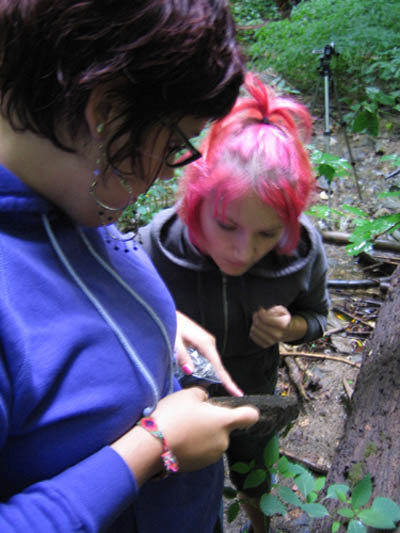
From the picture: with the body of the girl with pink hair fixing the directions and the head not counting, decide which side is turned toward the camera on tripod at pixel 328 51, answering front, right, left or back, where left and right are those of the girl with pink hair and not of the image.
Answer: back

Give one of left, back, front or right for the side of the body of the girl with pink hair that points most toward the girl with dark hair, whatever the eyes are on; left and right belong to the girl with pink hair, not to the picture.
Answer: front

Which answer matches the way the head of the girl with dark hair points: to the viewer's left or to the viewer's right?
to the viewer's right

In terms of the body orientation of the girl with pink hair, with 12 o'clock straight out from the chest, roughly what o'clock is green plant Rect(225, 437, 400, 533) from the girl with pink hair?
The green plant is roughly at 10 o'clock from the girl with pink hair.

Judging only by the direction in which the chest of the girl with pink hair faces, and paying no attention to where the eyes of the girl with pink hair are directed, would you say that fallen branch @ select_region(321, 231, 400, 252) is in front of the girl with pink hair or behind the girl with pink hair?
behind

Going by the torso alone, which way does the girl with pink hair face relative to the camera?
toward the camera

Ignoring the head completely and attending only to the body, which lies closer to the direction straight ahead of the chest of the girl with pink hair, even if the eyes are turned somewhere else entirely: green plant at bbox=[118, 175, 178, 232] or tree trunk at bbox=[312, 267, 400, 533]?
the tree trunk
